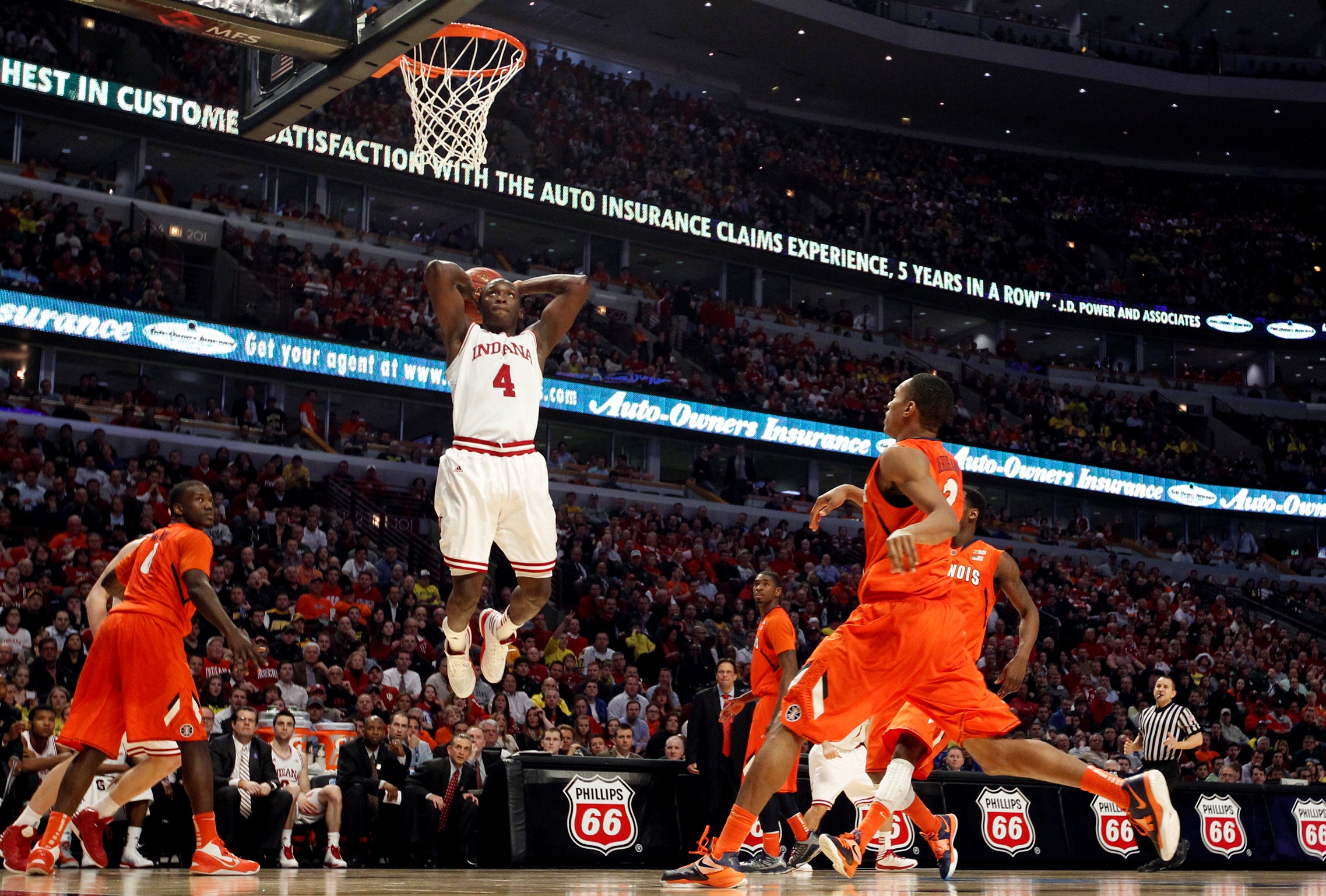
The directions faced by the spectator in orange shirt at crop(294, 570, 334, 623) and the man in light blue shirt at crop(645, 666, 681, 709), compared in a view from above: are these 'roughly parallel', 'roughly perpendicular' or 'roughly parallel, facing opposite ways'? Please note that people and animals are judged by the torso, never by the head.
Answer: roughly parallel

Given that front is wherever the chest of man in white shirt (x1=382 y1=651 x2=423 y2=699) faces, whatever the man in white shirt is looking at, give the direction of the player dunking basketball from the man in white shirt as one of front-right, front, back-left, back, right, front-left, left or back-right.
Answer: front

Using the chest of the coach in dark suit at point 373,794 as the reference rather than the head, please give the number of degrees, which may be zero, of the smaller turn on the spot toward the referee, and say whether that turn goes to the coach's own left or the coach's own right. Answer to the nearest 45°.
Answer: approximately 90° to the coach's own left

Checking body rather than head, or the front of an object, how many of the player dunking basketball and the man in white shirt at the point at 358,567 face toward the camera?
2

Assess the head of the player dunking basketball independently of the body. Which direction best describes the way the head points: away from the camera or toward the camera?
toward the camera

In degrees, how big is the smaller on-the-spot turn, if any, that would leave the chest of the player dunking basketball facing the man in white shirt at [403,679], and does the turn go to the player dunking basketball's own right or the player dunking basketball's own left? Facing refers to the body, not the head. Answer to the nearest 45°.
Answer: approximately 180°

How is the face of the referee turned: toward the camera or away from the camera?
toward the camera

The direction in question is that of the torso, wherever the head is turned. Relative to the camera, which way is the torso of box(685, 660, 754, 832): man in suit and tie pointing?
toward the camera

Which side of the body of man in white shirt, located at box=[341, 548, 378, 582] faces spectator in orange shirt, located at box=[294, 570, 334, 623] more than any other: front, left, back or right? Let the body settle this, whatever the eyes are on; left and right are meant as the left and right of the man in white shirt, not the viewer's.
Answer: front

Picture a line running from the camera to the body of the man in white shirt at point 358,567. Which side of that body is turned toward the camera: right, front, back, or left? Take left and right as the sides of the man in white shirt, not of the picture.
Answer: front

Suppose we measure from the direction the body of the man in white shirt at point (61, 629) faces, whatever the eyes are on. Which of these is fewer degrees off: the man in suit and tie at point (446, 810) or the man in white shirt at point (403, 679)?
the man in suit and tie

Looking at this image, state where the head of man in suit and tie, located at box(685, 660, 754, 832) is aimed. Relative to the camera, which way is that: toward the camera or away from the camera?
toward the camera

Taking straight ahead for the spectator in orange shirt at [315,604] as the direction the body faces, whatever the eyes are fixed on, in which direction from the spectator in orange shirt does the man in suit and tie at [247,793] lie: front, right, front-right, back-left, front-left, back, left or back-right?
front

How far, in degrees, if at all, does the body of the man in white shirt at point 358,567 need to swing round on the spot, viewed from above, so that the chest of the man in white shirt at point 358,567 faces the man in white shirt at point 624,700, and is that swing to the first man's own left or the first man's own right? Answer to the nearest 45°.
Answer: approximately 45° to the first man's own left

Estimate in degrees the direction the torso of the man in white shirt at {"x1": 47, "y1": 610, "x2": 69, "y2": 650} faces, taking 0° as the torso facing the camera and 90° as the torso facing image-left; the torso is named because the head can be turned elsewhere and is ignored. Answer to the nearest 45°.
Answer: approximately 0°

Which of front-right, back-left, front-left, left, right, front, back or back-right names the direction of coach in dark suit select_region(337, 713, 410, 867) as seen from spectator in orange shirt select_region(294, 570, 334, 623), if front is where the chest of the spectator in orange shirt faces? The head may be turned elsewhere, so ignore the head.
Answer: front
